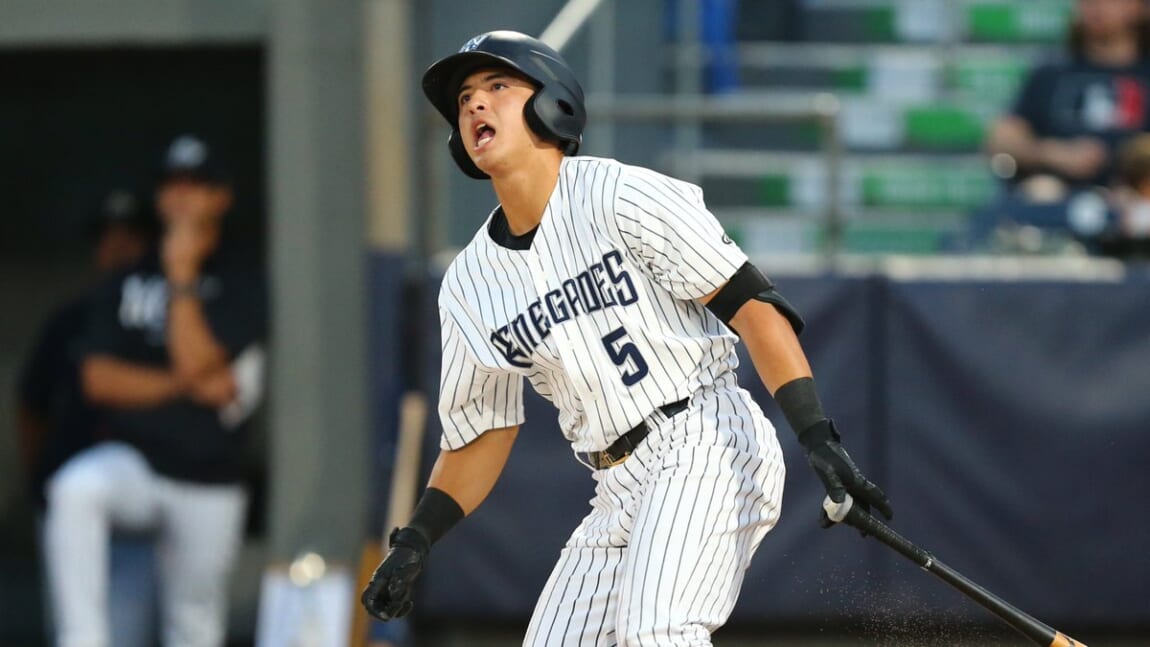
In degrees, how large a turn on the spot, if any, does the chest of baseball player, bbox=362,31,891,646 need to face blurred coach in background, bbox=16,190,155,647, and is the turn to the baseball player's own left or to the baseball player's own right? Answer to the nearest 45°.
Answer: approximately 90° to the baseball player's own right

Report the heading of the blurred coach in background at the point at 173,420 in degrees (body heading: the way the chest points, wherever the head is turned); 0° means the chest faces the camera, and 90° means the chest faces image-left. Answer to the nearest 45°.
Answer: approximately 0°
